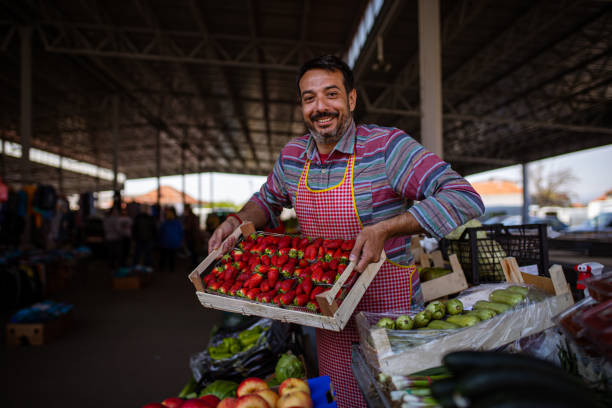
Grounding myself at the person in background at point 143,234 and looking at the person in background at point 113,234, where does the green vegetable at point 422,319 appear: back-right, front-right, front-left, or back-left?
back-left

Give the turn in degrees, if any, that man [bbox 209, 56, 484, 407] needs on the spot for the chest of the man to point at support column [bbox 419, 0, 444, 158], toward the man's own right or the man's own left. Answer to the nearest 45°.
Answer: approximately 135° to the man's own right

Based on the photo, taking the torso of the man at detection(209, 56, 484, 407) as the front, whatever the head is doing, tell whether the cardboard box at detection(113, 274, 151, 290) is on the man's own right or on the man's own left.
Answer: on the man's own right

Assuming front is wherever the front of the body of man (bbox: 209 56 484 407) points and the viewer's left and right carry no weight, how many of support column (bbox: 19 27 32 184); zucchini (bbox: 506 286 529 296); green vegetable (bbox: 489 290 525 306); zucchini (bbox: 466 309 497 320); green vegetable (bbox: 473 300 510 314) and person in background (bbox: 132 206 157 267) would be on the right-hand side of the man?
2

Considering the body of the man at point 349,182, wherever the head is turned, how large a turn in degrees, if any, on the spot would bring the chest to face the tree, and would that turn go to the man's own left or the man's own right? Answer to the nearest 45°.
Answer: approximately 180°

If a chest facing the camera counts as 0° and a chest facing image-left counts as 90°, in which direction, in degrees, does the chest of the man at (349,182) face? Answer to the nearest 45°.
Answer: approximately 45°

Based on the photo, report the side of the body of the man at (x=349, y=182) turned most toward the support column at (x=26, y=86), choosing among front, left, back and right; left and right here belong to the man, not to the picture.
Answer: right
